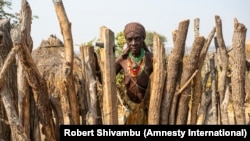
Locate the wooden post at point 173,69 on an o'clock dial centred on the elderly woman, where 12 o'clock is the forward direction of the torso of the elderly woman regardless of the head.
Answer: The wooden post is roughly at 11 o'clock from the elderly woman.

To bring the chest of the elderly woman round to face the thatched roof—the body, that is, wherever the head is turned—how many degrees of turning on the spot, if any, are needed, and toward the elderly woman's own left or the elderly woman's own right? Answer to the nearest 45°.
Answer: approximately 135° to the elderly woman's own right

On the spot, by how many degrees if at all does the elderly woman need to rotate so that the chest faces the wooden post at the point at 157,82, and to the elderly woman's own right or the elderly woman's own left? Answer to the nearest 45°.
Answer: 0° — they already face it

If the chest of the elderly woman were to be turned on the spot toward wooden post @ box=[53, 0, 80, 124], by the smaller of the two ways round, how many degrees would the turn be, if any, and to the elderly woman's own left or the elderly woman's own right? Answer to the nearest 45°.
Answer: approximately 45° to the elderly woman's own right

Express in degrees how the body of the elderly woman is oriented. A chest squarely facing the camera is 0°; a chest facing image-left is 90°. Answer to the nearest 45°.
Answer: approximately 0°

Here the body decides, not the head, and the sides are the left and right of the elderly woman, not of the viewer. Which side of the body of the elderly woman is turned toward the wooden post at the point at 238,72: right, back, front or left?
left

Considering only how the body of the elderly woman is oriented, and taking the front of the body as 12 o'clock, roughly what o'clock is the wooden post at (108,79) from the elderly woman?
The wooden post is roughly at 1 o'clock from the elderly woman.
